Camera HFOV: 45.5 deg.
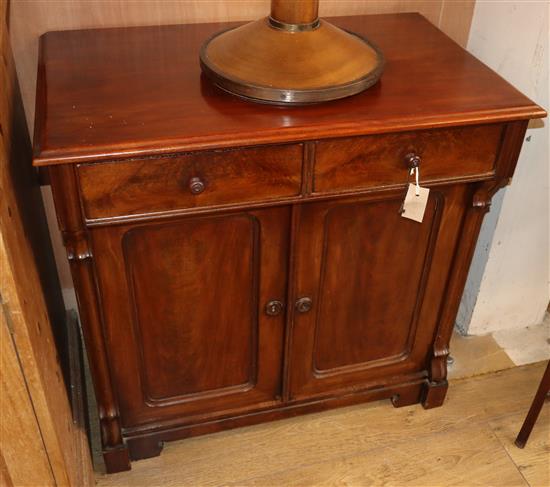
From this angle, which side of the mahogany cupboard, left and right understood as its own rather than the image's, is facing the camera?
front
